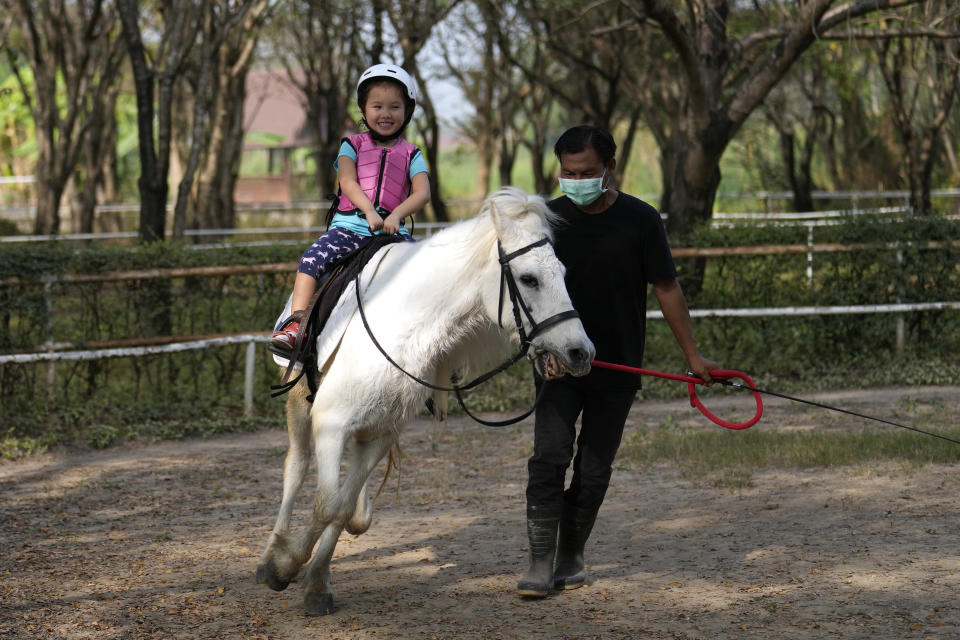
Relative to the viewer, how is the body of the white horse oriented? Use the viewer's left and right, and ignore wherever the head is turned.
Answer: facing the viewer and to the right of the viewer
